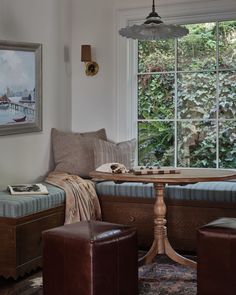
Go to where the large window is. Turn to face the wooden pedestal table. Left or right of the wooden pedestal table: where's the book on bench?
right

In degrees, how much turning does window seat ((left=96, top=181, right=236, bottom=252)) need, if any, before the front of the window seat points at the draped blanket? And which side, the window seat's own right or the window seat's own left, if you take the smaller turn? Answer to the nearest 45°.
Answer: approximately 90° to the window seat's own right

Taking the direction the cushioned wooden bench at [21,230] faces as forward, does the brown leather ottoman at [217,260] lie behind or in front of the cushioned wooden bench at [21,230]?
in front

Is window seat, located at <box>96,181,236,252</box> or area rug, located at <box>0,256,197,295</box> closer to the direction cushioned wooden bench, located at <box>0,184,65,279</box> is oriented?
the area rug

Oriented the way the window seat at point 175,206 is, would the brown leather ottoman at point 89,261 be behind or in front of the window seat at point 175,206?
in front

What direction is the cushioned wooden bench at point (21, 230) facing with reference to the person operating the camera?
facing the viewer and to the right of the viewer

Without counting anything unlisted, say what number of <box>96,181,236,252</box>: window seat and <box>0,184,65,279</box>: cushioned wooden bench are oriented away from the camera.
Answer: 0

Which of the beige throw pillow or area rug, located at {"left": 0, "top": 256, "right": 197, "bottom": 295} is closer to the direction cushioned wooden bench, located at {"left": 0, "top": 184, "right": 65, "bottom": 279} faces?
the area rug

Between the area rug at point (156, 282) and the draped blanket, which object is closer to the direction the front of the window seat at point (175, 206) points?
the area rug

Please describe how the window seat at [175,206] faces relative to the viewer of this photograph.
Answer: facing the viewer

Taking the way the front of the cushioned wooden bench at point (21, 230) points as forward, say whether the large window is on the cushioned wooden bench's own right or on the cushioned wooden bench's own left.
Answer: on the cushioned wooden bench's own left

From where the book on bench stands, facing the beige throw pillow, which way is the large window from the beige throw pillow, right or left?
right

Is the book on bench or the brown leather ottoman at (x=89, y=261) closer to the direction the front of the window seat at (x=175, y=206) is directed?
the brown leather ottoman

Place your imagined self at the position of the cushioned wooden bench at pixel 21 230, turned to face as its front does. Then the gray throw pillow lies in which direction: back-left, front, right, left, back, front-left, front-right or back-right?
left
